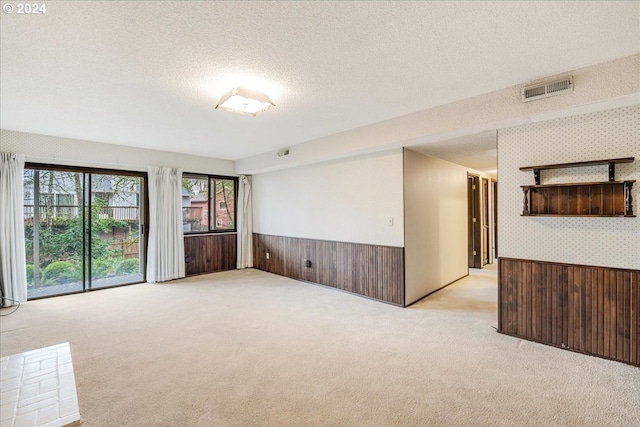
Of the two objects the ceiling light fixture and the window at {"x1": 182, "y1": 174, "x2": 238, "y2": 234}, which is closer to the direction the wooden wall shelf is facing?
the ceiling light fixture

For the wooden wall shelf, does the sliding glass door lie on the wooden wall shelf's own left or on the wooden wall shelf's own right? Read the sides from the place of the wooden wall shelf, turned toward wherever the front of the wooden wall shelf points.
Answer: on the wooden wall shelf's own right

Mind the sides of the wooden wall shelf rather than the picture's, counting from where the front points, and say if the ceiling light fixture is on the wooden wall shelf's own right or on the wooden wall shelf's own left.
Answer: on the wooden wall shelf's own right

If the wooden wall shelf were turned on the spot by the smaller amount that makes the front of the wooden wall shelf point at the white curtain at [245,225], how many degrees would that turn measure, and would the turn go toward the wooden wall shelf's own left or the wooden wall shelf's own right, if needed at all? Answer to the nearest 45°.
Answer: approximately 90° to the wooden wall shelf's own right

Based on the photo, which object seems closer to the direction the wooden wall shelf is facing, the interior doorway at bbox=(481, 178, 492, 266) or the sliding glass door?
the sliding glass door

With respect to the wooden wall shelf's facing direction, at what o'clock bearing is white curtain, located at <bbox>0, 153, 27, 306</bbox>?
The white curtain is roughly at 2 o'clock from the wooden wall shelf.

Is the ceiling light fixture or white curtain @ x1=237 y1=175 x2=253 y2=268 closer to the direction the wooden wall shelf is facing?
the ceiling light fixture

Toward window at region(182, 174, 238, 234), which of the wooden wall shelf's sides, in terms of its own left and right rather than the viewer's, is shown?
right

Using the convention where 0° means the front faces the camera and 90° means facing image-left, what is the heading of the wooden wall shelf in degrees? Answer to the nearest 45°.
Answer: approximately 0°
